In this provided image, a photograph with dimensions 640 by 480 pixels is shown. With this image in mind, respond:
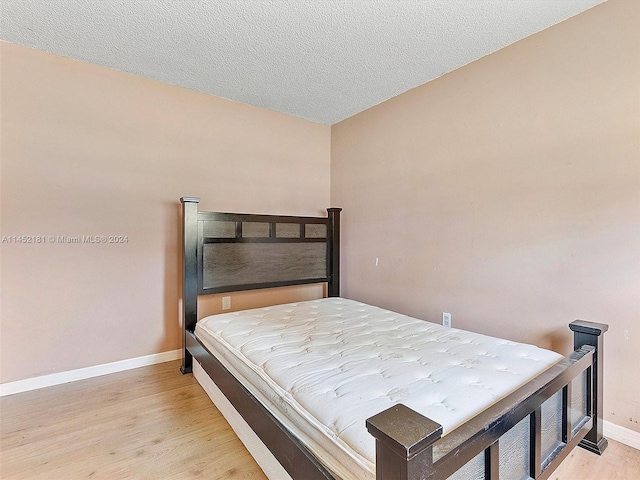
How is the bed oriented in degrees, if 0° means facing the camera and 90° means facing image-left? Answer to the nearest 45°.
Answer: approximately 315°
